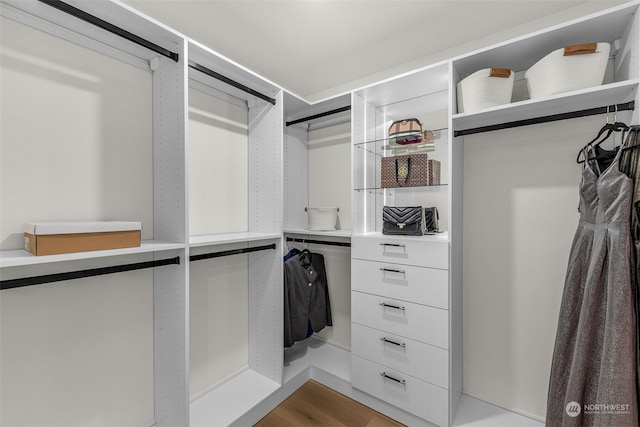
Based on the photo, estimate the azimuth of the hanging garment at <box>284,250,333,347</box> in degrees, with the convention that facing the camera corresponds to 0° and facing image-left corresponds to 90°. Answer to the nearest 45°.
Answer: approximately 315°

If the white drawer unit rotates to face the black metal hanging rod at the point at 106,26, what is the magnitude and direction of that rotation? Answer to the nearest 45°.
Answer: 0° — it already faces it

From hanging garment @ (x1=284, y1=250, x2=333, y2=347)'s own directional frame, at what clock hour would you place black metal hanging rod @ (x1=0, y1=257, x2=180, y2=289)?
The black metal hanging rod is roughly at 3 o'clock from the hanging garment.

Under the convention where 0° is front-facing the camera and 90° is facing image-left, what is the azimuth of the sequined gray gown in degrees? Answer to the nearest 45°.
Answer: approximately 45°

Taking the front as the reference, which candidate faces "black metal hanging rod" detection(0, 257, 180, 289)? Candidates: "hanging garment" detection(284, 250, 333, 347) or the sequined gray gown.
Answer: the sequined gray gown
